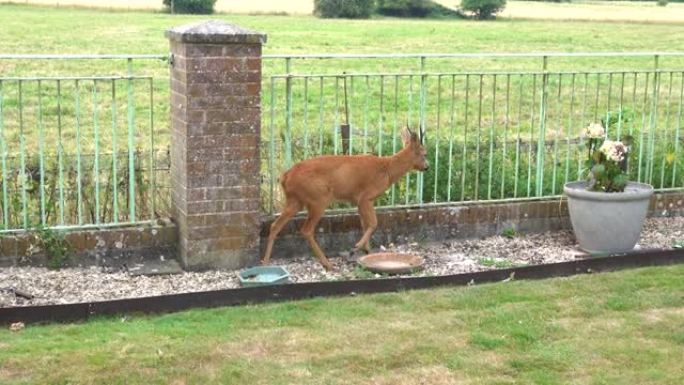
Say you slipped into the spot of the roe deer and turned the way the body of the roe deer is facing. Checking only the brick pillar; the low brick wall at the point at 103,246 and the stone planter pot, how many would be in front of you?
1

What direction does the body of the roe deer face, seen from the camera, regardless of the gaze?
to the viewer's right

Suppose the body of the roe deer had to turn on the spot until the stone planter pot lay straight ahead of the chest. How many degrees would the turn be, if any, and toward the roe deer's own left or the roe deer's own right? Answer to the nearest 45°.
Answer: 0° — it already faces it

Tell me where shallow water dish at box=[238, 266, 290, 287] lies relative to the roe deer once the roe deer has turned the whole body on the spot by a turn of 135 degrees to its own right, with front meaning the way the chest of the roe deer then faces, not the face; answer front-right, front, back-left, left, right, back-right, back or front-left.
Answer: front

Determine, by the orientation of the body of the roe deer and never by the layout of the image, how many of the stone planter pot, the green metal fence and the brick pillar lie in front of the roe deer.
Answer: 1

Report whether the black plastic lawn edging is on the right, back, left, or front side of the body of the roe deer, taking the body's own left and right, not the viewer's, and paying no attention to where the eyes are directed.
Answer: right

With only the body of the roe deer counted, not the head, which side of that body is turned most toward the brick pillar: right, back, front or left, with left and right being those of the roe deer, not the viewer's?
back

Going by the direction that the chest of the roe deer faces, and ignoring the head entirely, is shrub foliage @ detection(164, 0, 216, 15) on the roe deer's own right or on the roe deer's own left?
on the roe deer's own left

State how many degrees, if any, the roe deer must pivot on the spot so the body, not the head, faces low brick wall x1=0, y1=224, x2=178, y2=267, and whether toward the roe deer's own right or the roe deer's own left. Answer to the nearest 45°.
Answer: approximately 180°

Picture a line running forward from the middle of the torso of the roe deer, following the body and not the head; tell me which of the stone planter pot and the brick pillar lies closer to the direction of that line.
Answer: the stone planter pot
